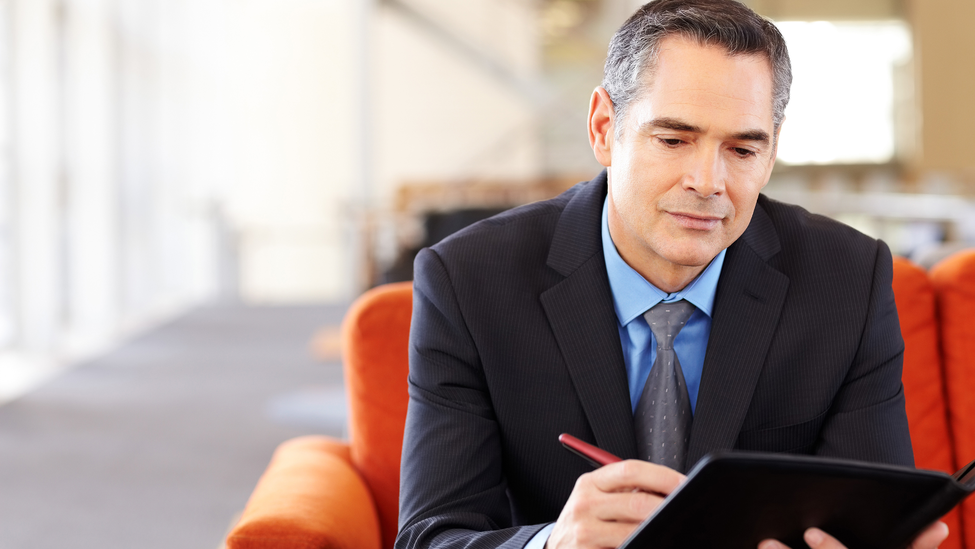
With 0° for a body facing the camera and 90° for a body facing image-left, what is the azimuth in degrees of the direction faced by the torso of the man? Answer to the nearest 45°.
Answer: approximately 0°

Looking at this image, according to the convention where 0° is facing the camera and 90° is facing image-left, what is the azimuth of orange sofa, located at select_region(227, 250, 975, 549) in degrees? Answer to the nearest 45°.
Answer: approximately 0°
